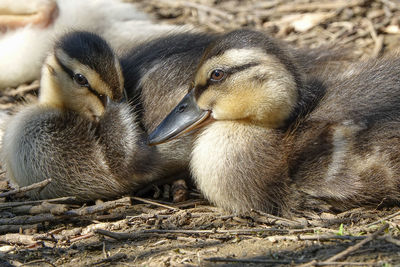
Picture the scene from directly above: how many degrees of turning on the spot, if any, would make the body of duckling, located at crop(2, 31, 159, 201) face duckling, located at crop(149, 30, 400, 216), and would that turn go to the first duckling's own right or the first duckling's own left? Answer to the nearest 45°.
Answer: approximately 135° to the first duckling's own left

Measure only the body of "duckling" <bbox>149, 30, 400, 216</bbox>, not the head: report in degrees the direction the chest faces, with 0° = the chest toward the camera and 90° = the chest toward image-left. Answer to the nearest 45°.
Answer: approximately 90°

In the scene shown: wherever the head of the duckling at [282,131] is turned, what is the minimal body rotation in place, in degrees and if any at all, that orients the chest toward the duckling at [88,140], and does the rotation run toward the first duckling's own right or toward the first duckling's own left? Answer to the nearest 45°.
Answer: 0° — it already faces it

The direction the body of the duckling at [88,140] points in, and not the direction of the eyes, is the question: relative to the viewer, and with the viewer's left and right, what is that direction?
facing to the left of the viewer

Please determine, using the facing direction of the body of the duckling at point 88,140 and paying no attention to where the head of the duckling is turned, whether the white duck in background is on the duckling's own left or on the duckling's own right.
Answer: on the duckling's own right

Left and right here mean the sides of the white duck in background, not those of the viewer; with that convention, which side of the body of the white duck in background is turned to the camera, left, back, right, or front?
left
